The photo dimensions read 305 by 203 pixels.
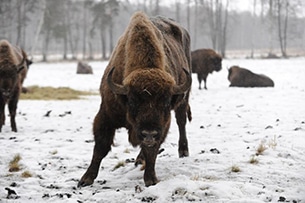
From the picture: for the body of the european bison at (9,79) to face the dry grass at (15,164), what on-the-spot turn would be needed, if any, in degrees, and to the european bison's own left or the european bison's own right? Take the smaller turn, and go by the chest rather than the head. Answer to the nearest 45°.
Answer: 0° — it already faces it

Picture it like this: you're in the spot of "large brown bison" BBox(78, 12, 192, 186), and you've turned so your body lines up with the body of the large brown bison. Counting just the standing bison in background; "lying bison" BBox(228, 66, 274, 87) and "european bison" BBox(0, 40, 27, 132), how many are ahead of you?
0

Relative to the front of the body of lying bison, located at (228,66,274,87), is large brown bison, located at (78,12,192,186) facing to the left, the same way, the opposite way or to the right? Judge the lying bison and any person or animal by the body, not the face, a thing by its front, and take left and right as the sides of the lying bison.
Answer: to the left

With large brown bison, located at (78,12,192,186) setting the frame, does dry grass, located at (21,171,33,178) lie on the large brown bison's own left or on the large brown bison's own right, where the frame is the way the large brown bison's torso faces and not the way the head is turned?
on the large brown bison's own right

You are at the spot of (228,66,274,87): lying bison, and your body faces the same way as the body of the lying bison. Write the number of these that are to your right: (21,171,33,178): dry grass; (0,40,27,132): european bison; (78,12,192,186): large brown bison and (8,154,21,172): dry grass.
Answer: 0

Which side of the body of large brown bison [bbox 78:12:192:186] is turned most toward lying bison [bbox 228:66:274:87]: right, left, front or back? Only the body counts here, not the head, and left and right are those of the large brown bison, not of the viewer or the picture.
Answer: back

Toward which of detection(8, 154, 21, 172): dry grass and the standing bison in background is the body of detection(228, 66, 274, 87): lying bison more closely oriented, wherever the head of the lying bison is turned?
the standing bison in background

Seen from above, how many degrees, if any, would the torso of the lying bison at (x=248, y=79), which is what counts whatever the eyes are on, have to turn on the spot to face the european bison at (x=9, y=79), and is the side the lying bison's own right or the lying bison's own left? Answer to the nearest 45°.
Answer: approximately 45° to the lying bison's own left

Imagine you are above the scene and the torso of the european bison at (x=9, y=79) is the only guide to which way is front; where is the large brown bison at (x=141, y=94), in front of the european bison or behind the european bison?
in front

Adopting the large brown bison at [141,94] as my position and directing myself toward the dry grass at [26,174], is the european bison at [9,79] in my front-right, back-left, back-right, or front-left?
front-right

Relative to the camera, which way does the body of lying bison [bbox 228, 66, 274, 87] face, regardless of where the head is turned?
to the viewer's left

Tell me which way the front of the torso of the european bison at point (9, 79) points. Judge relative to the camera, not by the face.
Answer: toward the camera
